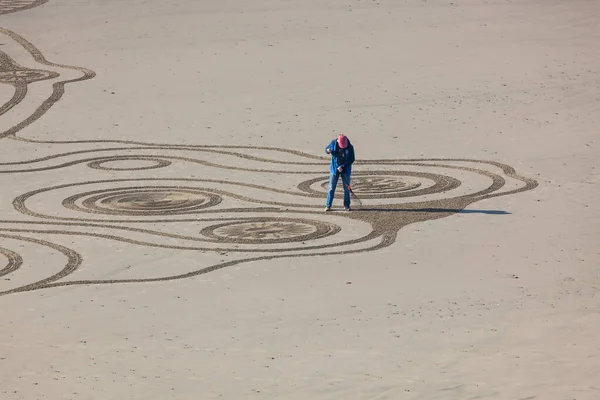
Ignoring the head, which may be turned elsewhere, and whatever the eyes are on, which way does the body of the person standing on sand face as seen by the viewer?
toward the camera
